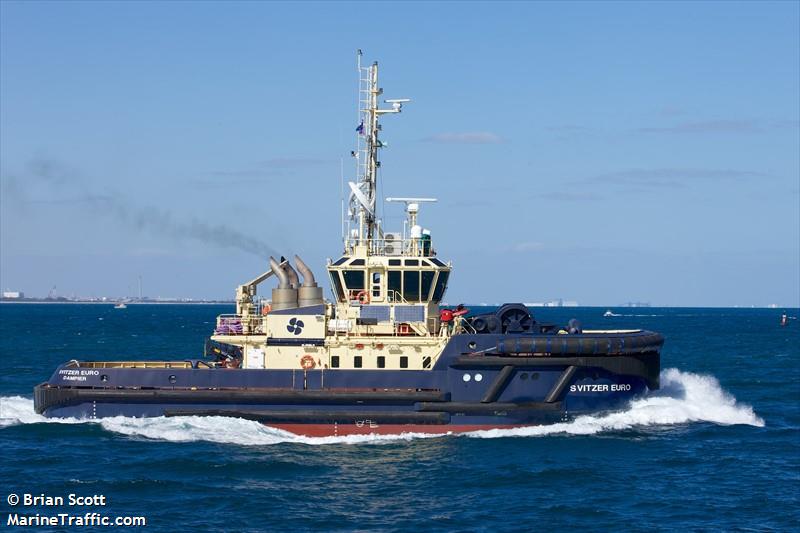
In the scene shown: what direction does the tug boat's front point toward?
to the viewer's right
